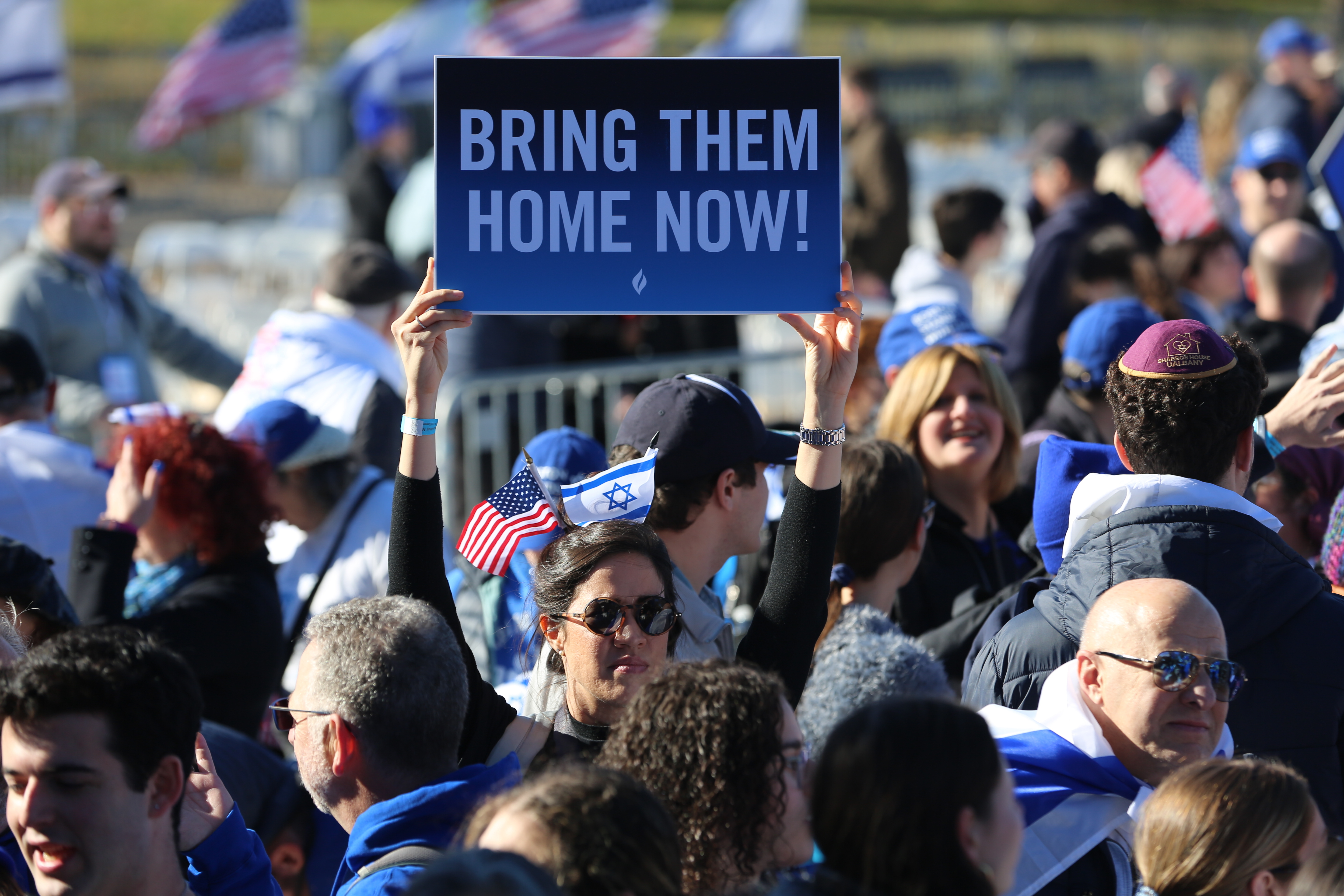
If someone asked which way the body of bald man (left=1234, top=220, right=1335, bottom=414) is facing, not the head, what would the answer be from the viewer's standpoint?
away from the camera

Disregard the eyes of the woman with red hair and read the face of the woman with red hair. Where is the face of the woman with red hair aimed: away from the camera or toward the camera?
away from the camera

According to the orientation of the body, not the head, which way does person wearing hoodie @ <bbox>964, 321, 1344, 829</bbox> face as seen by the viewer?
away from the camera

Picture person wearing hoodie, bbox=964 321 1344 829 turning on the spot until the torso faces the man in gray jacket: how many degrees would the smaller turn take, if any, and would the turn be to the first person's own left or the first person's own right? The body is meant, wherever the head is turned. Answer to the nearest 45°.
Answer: approximately 45° to the first person's own left

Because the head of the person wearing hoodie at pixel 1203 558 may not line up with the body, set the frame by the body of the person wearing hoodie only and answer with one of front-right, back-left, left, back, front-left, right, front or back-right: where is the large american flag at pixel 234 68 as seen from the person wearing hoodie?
front-left

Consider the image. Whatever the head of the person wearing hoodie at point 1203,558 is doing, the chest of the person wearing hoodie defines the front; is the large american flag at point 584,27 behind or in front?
in front

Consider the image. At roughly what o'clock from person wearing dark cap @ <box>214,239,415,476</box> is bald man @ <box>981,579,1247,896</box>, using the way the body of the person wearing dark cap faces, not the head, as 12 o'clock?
The bald man is roughly at 4 o'clock from the person wearing dark cap.

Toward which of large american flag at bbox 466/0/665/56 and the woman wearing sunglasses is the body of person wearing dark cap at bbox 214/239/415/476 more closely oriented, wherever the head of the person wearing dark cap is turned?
the large american flag

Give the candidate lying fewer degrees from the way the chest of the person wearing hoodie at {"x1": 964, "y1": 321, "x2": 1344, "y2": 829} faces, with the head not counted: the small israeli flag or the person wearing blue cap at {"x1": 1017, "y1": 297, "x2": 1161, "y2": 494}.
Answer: the person wearing blue cap

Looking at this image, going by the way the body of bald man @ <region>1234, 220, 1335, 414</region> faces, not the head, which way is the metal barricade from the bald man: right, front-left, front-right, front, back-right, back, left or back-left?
left

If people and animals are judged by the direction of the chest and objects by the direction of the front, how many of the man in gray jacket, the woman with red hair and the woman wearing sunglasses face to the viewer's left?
1

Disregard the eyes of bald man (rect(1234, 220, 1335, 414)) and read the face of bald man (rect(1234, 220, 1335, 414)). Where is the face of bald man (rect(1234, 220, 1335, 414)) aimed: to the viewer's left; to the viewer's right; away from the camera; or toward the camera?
away from the camera

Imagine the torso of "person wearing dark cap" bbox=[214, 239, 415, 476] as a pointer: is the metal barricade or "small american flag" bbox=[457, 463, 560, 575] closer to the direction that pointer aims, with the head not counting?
the metal barricade

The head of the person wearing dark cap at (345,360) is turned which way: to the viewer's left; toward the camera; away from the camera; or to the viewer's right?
away from the camera
